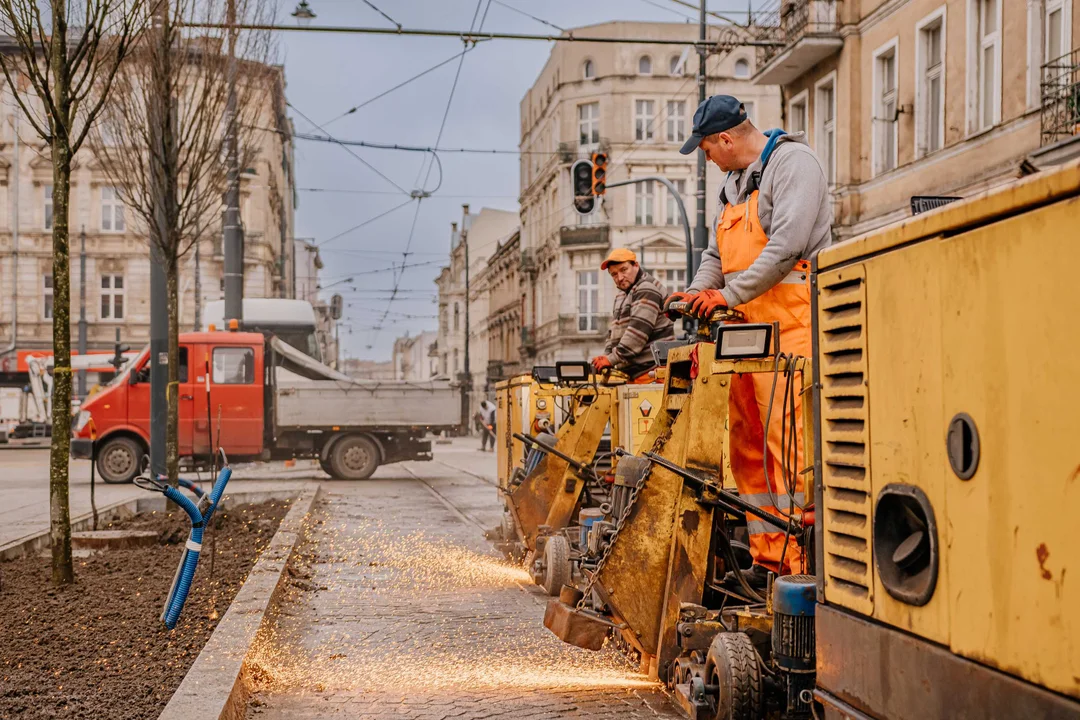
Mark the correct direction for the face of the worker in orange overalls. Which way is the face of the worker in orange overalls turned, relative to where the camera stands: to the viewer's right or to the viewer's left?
to the viewer's left

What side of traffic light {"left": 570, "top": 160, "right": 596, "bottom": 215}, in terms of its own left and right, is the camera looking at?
front

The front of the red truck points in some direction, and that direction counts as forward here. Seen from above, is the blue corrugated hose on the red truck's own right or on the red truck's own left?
on the red truck's own left

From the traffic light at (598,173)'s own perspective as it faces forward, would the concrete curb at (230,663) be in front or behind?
in front

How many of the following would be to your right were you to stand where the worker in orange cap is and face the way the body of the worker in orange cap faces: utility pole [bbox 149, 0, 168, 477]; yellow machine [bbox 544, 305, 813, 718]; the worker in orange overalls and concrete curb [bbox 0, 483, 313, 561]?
2

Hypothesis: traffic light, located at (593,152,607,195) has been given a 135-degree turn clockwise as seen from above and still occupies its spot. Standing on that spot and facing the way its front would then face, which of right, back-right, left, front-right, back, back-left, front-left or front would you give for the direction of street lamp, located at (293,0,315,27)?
left

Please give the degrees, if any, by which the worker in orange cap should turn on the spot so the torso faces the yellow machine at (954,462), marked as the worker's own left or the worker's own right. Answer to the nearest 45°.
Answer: approximately 45° to the worker's own left

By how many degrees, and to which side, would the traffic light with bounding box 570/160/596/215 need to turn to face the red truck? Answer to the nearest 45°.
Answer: approximately 90° to its right

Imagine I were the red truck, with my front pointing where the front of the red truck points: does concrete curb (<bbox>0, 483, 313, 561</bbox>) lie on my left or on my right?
on my left

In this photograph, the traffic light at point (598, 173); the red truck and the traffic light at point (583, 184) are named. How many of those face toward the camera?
2

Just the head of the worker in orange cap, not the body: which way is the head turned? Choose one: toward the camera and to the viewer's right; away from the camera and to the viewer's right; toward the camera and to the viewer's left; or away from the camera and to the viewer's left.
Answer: toward the camera and to the viewer's left

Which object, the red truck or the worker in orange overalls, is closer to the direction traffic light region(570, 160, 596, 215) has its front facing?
the worker in orange overalls

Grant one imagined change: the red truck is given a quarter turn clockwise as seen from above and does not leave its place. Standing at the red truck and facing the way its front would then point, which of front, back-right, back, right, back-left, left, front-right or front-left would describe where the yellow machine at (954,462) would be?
back

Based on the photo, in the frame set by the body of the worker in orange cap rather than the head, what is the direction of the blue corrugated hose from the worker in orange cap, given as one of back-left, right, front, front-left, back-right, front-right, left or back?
front

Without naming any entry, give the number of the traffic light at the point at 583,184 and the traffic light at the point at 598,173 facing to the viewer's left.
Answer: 0

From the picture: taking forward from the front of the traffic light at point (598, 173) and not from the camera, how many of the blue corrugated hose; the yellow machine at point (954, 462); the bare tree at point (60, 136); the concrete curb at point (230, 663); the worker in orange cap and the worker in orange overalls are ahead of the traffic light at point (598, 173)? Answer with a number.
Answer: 6

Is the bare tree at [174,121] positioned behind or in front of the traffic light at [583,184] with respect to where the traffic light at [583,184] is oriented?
in front

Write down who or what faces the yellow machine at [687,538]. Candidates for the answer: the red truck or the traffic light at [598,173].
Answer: the traffic light

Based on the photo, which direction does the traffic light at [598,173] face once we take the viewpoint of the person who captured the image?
facing the viewer

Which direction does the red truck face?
to the viewer's left
